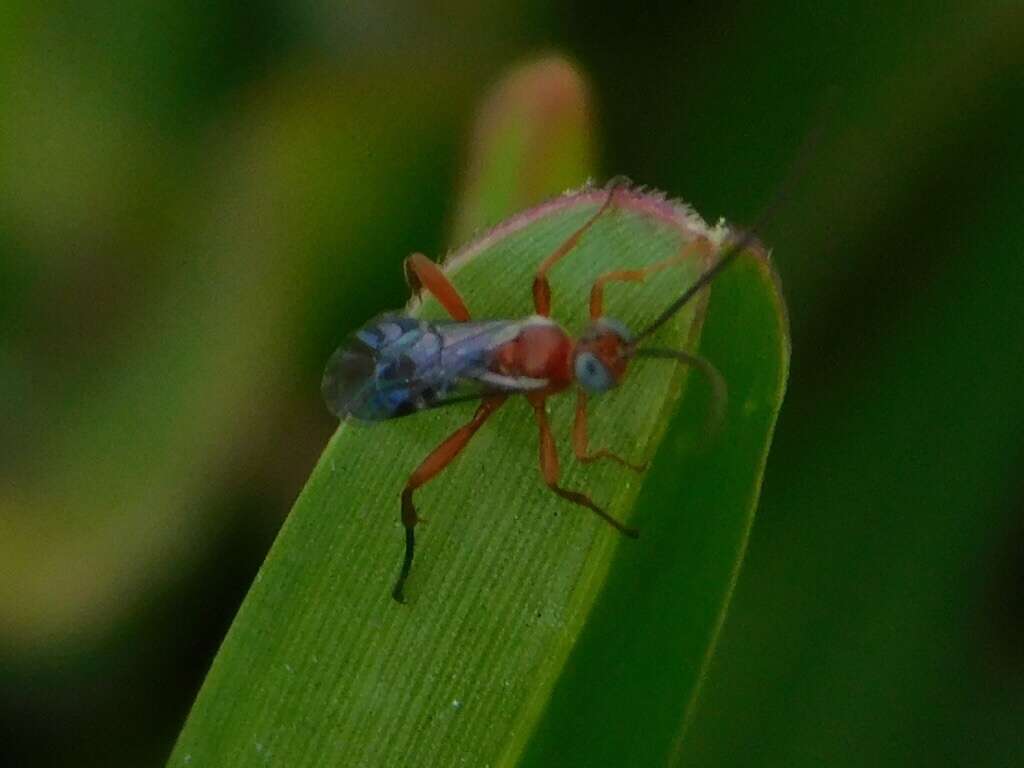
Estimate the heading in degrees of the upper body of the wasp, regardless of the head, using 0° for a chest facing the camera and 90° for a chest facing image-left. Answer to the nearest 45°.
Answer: approximately 270°

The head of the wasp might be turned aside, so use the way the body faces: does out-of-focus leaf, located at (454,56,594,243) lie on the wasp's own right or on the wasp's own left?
on the wasp's own left
